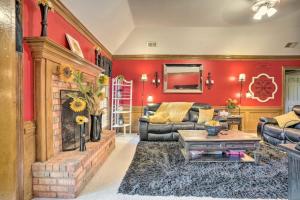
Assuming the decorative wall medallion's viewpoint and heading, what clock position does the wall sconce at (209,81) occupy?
The wall sconce is roughly at 2 o'clock from the decorative wall medallion.

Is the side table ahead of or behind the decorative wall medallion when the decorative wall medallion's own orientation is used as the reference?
ahead

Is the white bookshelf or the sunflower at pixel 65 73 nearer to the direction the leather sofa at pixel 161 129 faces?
the sunflower

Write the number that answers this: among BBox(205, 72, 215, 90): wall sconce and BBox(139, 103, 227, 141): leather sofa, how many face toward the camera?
2

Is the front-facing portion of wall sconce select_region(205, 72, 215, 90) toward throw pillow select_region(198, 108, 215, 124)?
yes

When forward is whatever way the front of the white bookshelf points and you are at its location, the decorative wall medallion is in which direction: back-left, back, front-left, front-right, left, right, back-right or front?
front-left

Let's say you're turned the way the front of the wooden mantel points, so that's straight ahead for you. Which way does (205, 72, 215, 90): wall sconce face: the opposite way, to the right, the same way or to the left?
to the right

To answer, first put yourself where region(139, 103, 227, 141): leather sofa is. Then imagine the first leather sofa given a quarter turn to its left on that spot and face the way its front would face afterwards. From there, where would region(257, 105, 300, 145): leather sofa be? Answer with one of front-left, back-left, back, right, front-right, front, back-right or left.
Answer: front

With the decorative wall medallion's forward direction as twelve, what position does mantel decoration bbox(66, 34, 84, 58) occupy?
The mantel decoration is roughly at 1 o'clock from the decorative wall medallion.

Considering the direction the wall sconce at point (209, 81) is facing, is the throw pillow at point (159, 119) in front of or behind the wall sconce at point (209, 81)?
in front
